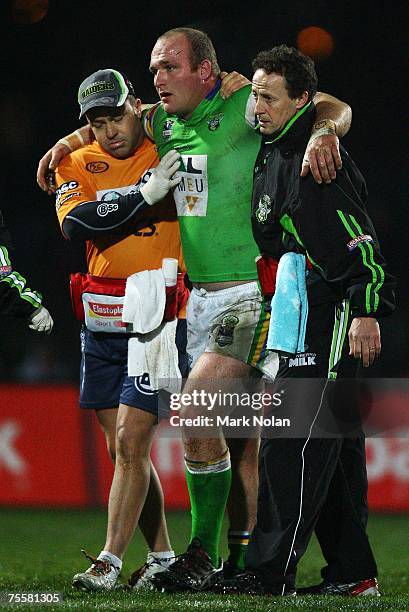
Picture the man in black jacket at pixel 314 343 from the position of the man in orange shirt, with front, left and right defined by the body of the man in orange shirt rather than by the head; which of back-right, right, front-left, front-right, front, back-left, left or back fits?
front-left

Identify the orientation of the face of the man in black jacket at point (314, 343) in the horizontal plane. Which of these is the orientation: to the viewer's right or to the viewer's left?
to the viewer's left

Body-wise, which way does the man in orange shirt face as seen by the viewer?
toward the camera
